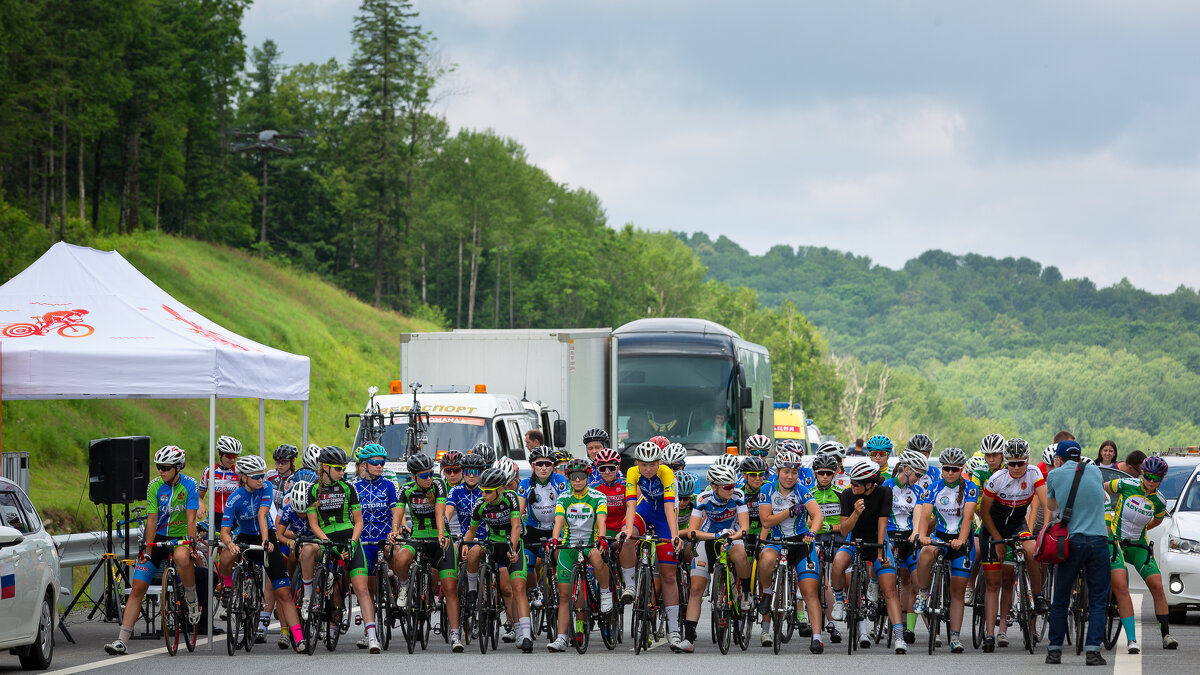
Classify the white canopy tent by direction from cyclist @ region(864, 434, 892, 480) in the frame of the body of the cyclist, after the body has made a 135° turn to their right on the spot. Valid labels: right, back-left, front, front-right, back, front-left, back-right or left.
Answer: front-left

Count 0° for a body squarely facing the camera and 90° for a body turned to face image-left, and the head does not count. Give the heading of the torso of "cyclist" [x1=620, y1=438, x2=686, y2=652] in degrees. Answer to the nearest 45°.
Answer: approximately 0°

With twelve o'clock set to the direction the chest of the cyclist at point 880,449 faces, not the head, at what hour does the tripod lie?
The tripod is roughly at 3 o'clock from the cyclist.

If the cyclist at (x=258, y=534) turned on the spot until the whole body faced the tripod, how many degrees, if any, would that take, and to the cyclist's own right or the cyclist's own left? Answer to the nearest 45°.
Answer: approximately 135° to the cyclist's own right
